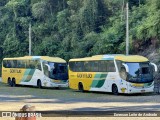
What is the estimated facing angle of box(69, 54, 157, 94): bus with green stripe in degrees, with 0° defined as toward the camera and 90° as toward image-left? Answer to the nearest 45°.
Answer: approximately 315°

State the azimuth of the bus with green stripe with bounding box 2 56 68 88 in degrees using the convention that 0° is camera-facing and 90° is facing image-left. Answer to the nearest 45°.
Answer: approximately 315°

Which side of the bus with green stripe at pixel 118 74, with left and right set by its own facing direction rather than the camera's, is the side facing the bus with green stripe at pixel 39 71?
back

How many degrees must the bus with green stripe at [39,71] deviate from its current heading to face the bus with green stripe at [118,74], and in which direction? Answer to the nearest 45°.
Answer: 0° — it already faces it
